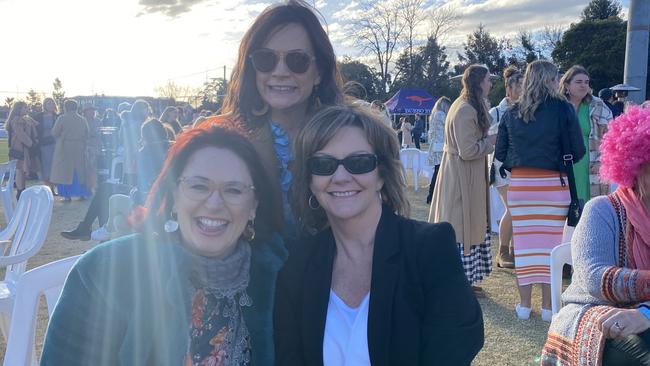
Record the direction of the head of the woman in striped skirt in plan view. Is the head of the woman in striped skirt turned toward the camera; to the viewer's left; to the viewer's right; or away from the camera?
away from the camera

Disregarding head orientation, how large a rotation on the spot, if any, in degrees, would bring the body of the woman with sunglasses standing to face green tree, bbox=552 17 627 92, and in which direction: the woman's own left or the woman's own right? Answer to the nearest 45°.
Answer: approximately 135° to the woman's own left

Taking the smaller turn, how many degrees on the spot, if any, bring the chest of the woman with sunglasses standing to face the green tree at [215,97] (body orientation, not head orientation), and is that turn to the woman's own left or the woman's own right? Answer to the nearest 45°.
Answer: approximately 180°

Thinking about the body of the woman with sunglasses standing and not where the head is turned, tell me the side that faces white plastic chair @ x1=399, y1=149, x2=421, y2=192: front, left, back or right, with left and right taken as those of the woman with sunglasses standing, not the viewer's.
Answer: back

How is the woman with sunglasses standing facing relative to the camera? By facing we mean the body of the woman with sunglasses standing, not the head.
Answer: toward the camera

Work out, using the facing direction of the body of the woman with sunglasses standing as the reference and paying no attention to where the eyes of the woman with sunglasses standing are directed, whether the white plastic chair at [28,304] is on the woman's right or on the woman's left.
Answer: on the woman's right

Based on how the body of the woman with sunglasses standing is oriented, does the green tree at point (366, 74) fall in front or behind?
behind

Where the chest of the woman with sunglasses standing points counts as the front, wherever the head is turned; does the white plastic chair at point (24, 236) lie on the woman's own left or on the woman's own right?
on the woman's own right
